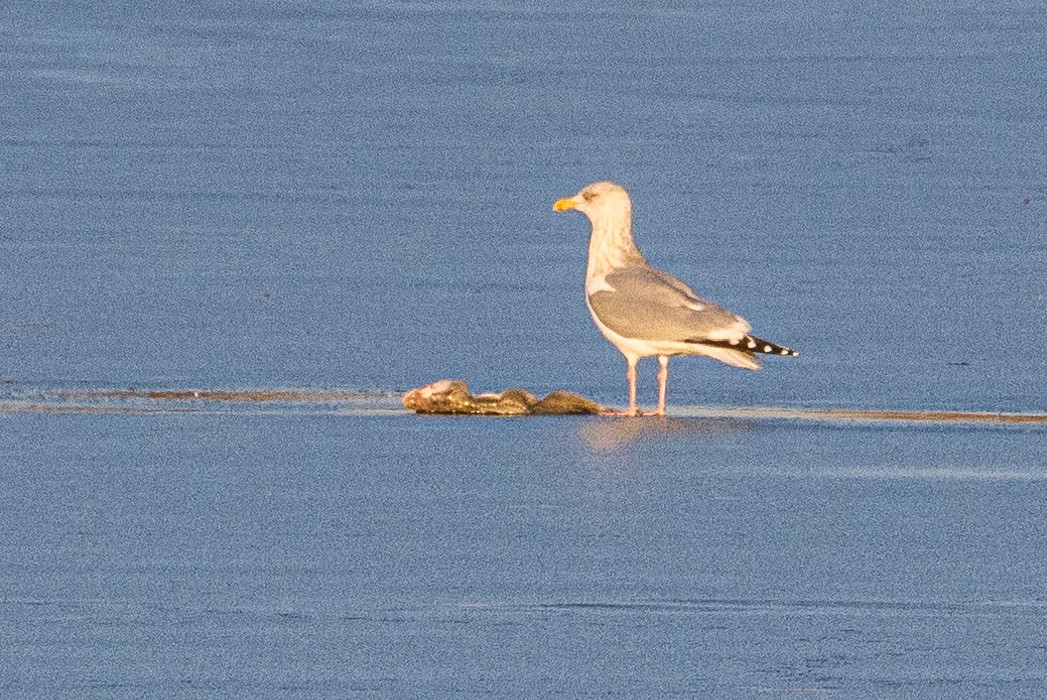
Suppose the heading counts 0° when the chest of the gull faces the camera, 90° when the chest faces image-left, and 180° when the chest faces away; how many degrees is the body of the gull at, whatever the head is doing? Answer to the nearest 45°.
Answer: approximately 90°
